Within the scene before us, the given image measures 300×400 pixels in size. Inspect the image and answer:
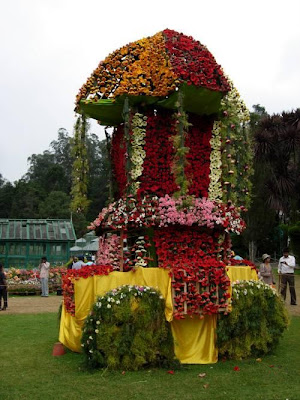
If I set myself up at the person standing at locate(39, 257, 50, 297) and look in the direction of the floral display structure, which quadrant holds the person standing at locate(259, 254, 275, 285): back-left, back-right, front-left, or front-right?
front-left

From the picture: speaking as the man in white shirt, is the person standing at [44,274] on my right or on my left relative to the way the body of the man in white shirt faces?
on my right

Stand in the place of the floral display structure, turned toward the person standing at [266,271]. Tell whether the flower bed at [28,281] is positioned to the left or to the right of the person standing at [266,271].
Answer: left

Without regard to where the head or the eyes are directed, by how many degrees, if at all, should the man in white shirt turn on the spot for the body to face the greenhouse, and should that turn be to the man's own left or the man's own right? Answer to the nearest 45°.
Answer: approximately 135° to the man's own right

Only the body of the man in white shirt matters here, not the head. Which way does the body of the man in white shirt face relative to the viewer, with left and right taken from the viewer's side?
facing the viewer

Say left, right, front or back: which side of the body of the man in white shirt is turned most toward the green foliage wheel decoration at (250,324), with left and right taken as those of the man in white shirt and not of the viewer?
front

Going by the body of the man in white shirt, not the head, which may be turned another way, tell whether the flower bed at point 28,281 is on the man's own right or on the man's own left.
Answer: on the man's own right

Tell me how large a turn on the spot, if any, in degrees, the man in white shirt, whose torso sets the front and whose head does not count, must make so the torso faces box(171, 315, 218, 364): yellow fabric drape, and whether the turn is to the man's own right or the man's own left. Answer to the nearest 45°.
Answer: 0° — they already face it

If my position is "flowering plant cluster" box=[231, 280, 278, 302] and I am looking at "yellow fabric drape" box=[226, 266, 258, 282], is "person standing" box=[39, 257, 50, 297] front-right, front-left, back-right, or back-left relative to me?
front-left
